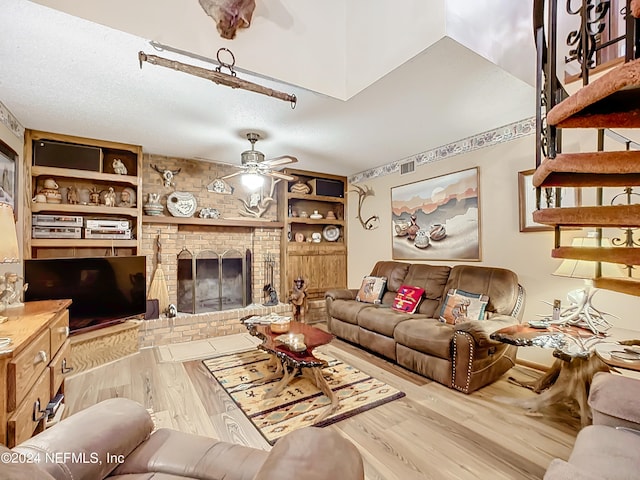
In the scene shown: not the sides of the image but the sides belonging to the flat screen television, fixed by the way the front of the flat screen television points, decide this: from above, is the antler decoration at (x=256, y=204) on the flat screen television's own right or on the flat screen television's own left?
on the flat screen television's own left

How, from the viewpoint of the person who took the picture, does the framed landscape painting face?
facing the viewer and to the left of the viewer

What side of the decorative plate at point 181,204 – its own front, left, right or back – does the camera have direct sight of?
front

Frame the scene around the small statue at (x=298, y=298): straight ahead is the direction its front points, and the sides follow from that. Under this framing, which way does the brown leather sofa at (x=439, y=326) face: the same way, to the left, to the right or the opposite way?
to the right

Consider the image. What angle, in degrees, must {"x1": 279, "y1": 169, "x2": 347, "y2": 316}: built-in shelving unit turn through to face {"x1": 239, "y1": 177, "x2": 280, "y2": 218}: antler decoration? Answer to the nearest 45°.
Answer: approximately 135° to its right

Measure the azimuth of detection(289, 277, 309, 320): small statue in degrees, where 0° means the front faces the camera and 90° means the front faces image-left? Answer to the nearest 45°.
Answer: approximately 0°

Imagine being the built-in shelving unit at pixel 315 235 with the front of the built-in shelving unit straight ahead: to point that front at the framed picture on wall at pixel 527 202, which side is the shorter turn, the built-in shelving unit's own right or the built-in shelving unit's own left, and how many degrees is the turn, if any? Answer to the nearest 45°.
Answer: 0° — it already faces it

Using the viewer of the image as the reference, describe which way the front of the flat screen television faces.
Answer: facing the viewer and to the right of the viewer

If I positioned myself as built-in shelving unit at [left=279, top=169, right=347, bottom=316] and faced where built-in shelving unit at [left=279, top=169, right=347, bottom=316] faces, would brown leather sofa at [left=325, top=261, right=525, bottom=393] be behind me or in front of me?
in front

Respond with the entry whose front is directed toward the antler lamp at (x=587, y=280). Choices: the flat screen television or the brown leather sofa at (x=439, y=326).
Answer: the flat screen television

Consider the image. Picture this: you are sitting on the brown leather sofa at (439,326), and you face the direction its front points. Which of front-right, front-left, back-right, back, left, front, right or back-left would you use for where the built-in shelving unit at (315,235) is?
right

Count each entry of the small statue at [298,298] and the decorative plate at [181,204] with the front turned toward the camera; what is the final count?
2

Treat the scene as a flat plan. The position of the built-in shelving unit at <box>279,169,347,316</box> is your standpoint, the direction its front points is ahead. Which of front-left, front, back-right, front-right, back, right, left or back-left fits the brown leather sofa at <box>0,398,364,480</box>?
front-right

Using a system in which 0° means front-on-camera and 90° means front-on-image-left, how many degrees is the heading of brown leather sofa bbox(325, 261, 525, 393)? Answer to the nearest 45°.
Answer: approximately 45°

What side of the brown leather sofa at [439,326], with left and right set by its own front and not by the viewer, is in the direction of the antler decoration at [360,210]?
right

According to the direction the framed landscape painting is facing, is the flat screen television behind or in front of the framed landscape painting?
in front
